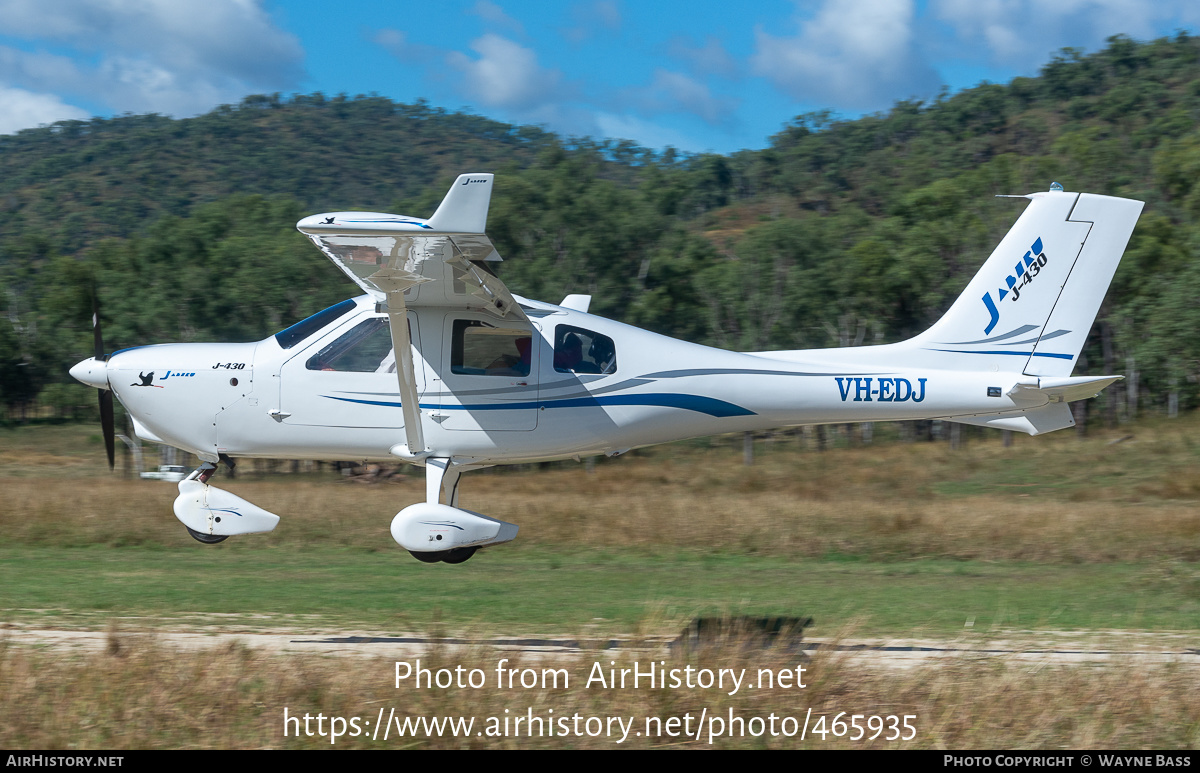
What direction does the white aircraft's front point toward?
to the viewer's left
